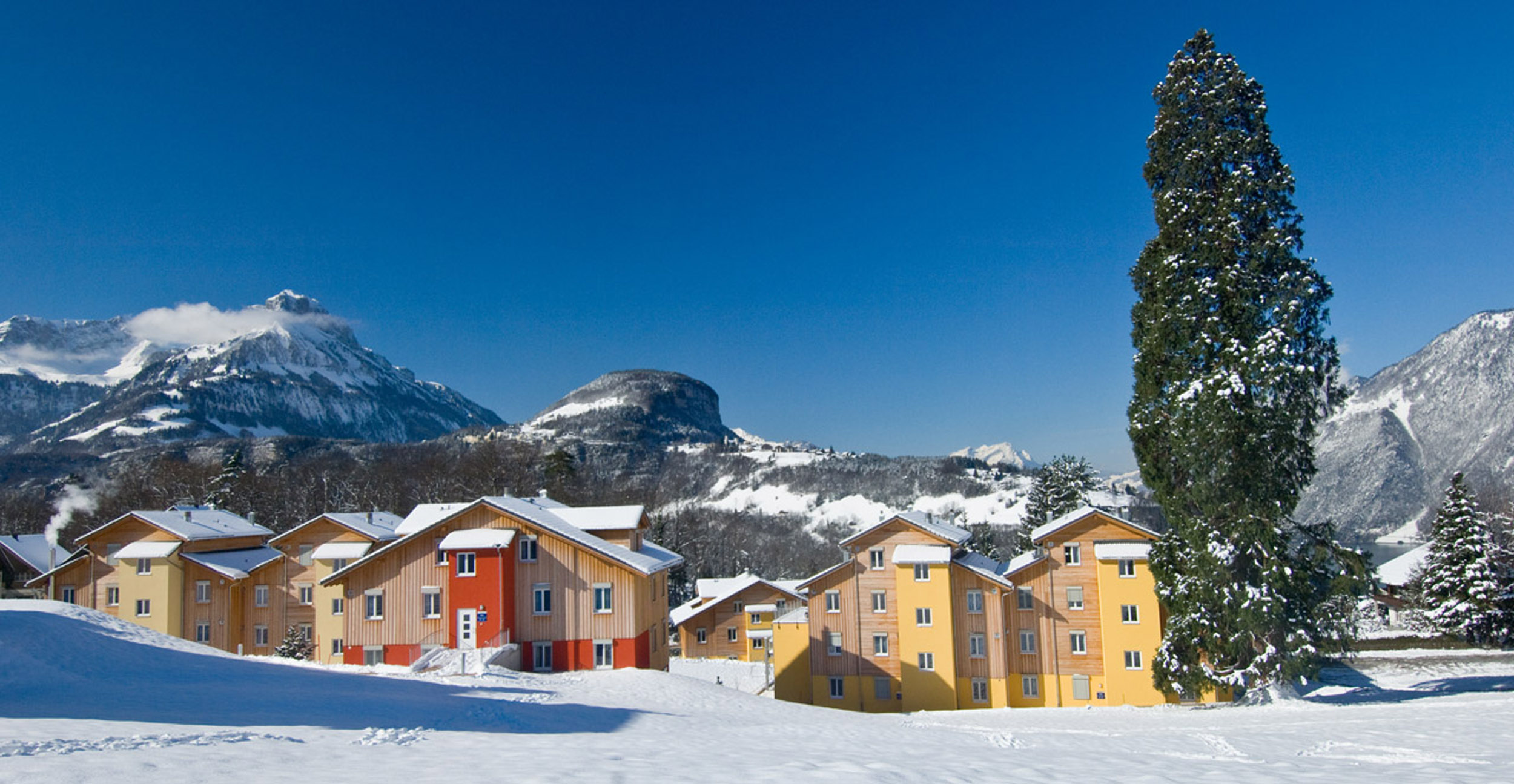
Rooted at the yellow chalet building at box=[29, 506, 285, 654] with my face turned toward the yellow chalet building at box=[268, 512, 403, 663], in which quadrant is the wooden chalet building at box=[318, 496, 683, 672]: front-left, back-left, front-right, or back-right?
front-right

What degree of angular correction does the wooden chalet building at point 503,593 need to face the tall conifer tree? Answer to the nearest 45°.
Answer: approximately 45° to its left

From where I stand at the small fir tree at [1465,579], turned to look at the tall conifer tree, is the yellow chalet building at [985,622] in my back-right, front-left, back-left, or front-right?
front-right

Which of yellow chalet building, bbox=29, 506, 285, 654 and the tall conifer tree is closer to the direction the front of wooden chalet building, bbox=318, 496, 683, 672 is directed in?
the tall conifer tree

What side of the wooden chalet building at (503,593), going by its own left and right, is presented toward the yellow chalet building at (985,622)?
left

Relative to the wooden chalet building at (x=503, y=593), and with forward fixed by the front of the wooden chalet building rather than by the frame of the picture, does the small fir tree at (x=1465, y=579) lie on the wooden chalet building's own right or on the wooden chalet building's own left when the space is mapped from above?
on the wooden chalet building's own left

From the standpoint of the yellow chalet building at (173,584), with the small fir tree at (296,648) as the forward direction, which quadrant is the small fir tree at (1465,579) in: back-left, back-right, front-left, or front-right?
front-left

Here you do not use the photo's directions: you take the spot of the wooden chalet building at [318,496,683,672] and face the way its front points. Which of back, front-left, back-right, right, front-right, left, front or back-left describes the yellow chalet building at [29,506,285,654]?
back-right

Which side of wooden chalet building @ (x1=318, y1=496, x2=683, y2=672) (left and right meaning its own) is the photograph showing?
front
